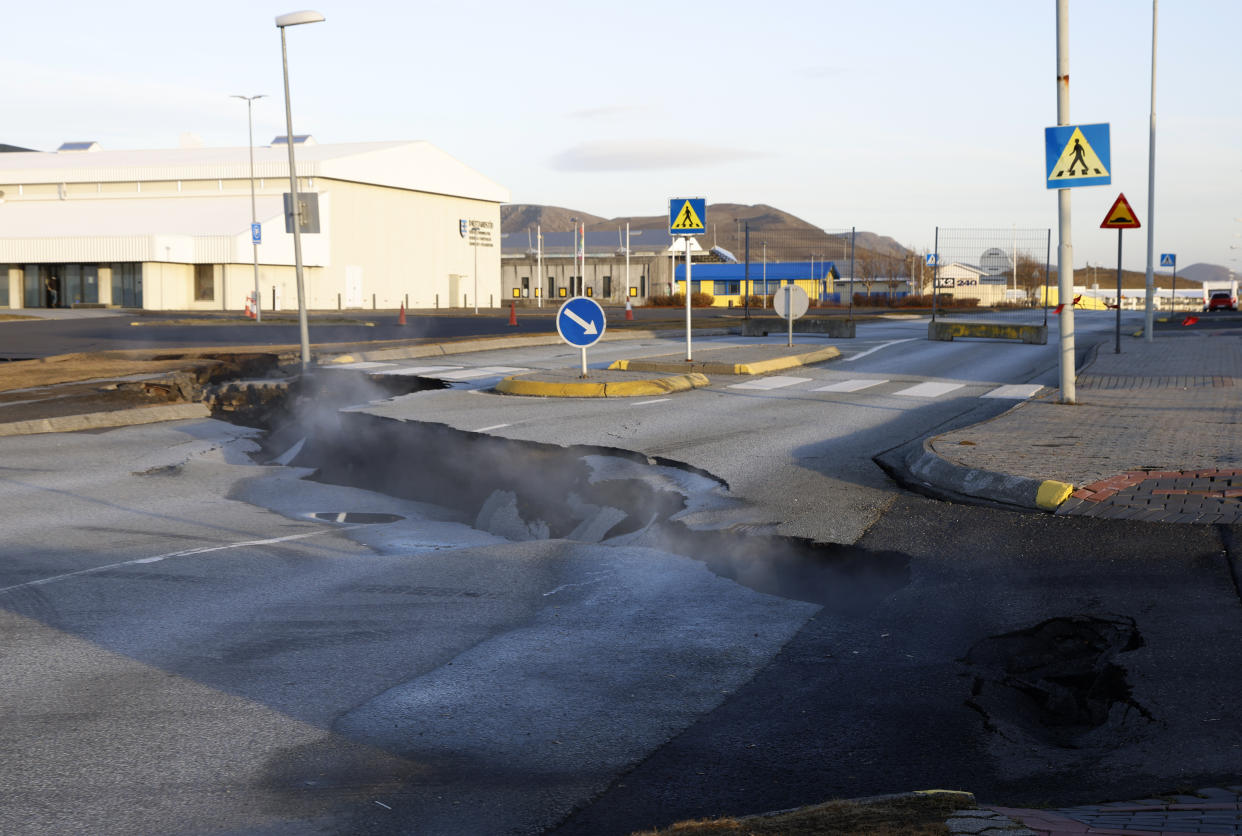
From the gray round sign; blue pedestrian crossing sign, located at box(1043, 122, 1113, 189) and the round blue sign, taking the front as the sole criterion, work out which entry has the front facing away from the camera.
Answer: the gray round sign

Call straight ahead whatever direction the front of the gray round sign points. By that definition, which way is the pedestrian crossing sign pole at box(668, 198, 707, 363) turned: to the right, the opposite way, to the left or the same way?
the opposite way

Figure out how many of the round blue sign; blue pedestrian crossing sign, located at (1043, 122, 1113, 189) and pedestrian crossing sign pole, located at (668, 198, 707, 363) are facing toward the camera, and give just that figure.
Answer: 3

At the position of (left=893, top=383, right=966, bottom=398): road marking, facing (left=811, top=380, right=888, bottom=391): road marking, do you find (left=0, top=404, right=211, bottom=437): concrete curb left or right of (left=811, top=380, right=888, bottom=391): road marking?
left

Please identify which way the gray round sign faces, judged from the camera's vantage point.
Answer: facing away from the viewer

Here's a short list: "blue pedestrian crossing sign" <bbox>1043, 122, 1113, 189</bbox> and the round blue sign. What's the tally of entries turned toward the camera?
2

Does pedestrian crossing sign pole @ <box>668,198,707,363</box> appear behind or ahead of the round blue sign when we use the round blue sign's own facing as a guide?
behind

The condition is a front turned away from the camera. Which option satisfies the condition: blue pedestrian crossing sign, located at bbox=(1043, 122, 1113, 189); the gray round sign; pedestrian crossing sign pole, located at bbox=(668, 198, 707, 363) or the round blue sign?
the gray round sign

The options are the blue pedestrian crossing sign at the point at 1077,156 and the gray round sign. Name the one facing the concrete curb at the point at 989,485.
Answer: the blue pedestrian crossing sign

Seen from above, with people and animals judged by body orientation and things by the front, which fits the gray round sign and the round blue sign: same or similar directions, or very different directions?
very different directions
